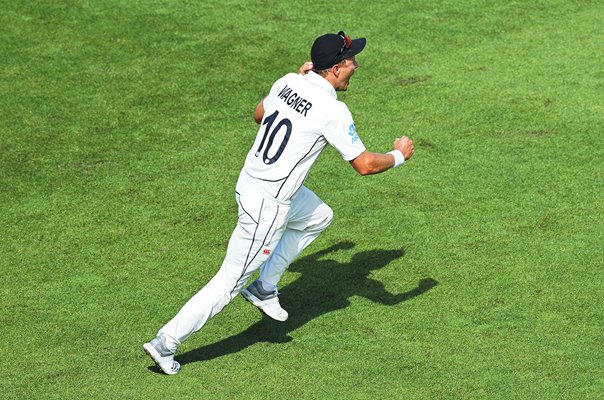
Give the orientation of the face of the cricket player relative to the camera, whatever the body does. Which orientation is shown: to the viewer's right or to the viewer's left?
to the viewer's right

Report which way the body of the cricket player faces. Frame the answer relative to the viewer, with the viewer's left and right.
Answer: facing away from the viewer and to the right of the viewer
